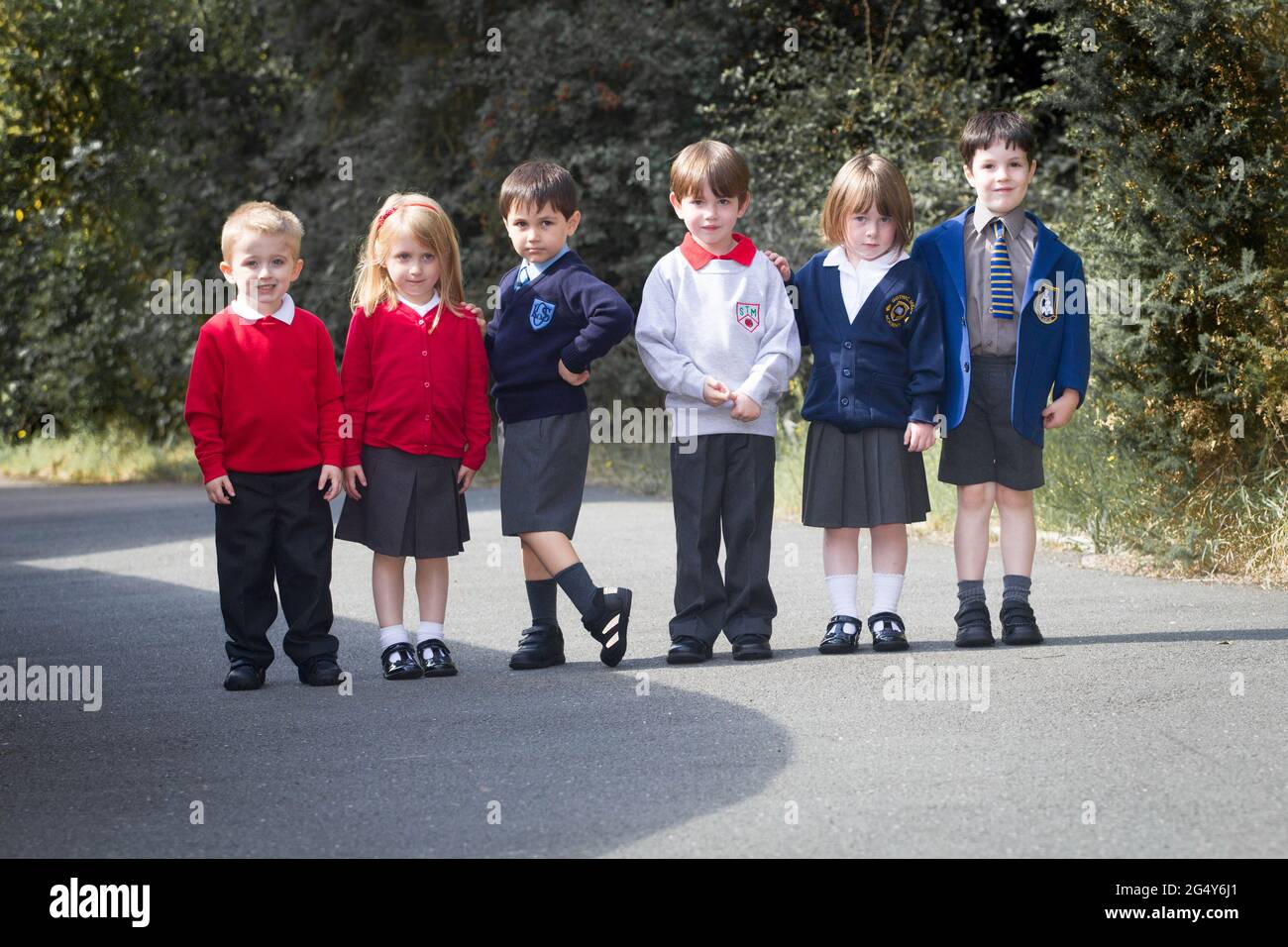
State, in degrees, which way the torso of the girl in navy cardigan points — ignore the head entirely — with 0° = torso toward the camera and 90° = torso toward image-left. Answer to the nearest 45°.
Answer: approximately 0°

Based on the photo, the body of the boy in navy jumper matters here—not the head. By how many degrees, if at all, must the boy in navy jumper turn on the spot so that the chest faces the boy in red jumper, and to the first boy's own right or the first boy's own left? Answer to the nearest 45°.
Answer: approximately 45° to the first boy's own right

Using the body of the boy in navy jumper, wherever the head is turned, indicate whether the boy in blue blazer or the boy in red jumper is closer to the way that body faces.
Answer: the boy in red jumper

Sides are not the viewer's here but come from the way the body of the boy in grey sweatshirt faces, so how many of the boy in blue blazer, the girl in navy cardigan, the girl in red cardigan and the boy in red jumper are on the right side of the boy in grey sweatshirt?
2

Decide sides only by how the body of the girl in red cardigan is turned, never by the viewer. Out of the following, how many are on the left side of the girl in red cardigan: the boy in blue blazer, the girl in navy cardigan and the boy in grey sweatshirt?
3
